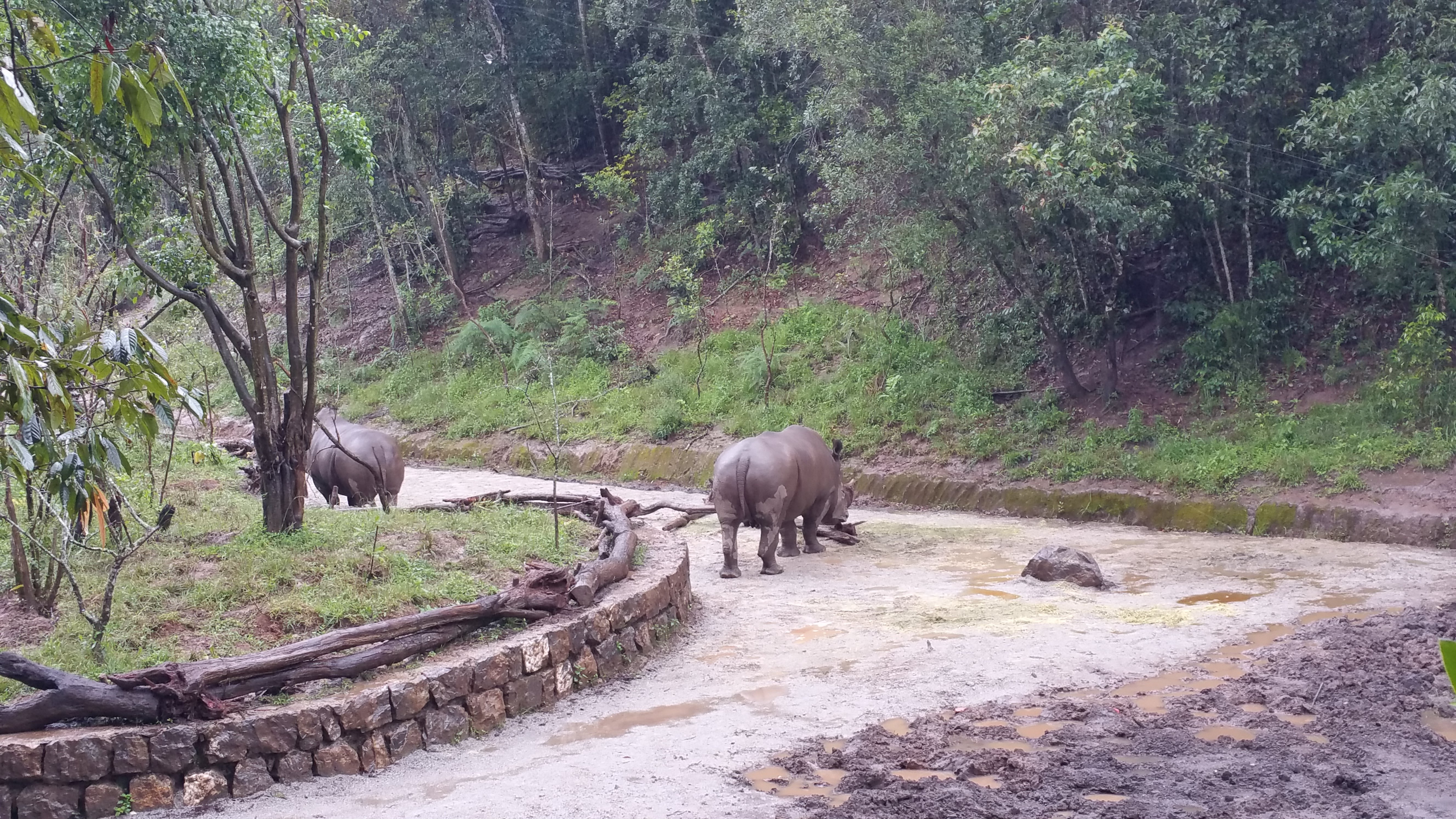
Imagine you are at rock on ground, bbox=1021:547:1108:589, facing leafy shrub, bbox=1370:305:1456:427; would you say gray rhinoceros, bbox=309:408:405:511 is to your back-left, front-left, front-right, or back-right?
back-left

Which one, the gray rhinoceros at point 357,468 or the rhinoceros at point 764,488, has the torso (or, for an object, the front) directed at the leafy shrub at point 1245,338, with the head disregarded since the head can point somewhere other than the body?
the rhinoceros

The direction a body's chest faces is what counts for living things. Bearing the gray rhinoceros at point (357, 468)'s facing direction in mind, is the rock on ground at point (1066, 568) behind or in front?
behind

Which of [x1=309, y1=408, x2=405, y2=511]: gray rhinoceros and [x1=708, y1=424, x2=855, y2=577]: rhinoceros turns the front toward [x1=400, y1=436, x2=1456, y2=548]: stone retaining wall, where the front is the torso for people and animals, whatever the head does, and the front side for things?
the rhinoceros

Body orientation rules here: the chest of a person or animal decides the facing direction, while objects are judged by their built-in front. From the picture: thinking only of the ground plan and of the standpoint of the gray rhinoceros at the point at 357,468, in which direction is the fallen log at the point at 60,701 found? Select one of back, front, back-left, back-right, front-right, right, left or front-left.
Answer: back-left

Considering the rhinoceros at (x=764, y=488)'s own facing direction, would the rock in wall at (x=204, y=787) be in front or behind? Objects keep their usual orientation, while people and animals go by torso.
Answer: behind

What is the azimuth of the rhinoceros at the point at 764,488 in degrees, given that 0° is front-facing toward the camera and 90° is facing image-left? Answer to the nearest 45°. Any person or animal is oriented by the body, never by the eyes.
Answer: approximately 225°

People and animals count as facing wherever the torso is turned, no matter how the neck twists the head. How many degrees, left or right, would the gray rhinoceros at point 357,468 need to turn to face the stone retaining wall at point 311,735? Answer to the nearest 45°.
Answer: approximately 135° to its left

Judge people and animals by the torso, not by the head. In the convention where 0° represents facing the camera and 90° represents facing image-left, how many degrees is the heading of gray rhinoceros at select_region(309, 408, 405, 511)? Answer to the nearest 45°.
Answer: approximately 135°

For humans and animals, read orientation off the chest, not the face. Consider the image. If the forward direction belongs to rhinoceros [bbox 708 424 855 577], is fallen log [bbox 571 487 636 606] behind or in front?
behind
